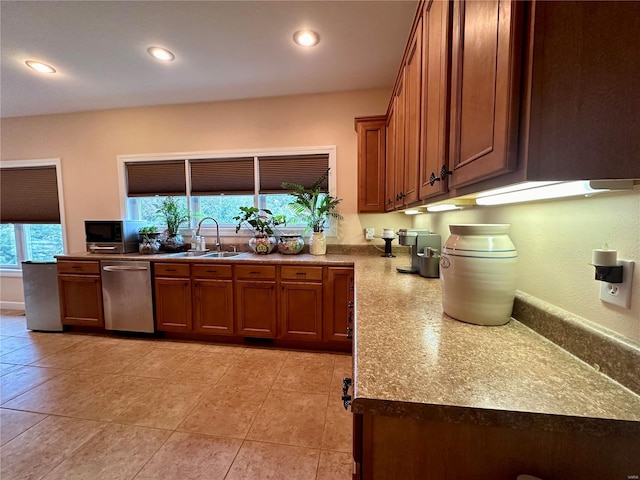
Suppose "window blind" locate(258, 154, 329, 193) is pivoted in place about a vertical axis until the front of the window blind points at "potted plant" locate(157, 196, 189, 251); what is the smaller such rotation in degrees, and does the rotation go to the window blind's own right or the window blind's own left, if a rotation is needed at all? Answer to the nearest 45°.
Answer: approximately 90° to the window blind's own right

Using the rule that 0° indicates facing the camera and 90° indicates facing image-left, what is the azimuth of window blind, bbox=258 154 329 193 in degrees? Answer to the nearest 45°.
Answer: approximately 0°

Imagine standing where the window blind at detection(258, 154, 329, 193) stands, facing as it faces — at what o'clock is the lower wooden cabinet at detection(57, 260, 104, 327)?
The lower wooden cabinet is roughly at 3 o'clock from the window blind.

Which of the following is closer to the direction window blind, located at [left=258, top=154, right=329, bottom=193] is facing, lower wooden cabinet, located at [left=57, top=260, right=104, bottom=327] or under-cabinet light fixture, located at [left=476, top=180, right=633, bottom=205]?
the under-cabinet light fixture

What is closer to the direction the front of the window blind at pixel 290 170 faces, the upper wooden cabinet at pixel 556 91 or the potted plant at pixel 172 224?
the upper wooden cabinet

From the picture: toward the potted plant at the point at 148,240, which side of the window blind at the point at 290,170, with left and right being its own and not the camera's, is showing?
right

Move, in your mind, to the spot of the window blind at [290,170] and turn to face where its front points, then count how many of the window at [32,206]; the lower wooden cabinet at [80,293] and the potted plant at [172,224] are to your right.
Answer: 3

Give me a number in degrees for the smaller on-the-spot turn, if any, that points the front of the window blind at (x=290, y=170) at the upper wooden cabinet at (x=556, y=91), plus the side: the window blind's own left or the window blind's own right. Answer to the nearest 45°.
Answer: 0° — it already faces it

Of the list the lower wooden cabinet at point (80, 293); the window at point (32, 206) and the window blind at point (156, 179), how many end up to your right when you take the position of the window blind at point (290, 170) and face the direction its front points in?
3
